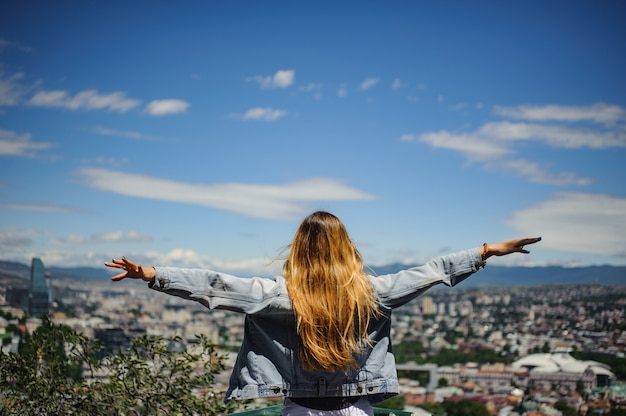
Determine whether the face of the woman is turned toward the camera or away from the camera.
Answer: away from the camera

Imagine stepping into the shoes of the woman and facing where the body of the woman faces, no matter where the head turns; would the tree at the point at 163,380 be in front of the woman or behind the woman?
in front

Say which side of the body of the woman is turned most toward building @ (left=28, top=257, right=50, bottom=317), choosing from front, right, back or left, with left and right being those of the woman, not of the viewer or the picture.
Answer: front

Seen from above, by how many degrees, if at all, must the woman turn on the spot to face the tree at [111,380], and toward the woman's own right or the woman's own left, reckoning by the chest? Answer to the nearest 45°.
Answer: approximately 45° to the woman's own left

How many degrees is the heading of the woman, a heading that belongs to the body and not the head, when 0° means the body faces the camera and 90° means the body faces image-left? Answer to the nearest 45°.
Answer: approximately 180°
